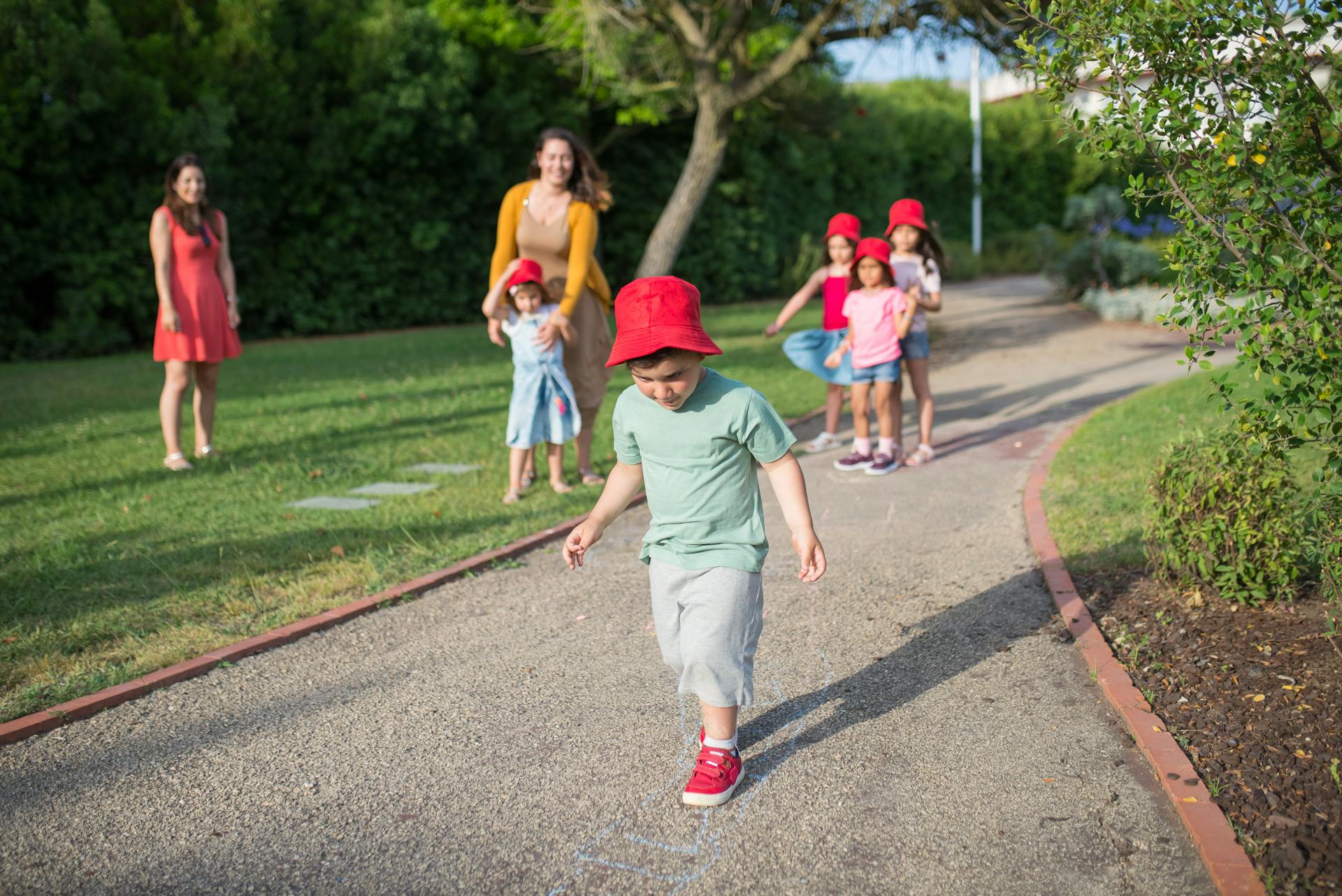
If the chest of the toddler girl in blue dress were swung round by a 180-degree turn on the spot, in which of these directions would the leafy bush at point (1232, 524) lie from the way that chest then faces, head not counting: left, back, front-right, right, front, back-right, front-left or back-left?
back-right

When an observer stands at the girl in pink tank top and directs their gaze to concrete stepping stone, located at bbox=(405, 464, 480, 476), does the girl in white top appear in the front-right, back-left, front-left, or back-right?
back-left

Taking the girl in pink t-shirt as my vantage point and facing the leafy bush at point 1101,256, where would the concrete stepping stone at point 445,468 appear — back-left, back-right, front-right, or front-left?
back-left
